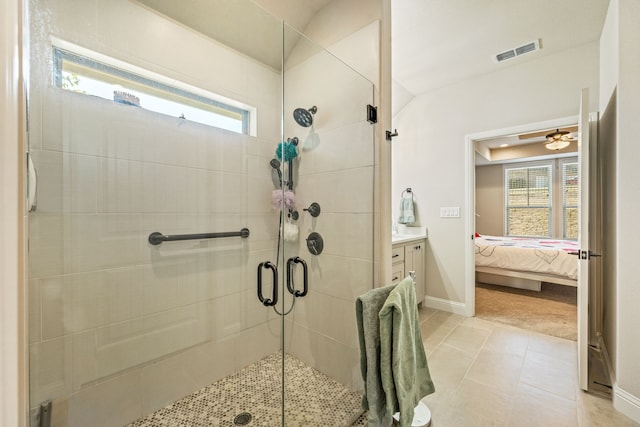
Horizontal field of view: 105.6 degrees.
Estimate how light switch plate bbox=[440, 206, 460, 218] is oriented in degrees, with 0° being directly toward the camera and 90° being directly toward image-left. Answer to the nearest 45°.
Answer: approximately 0°

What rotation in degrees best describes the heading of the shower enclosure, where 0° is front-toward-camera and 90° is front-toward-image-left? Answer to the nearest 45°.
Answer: approximately 315°

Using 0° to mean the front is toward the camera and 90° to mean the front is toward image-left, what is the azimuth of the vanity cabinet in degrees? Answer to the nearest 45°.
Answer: approximately 315°

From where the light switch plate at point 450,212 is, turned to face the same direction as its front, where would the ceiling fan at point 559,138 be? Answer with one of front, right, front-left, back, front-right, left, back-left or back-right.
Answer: back-left

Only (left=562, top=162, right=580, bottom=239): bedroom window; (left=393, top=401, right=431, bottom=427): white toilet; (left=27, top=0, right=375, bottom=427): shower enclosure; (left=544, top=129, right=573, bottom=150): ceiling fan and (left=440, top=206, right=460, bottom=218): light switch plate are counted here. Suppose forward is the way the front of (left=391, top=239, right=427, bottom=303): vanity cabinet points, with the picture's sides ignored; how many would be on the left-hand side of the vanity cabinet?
3

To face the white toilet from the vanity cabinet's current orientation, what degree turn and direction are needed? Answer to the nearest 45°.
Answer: approximately 45° to its right
